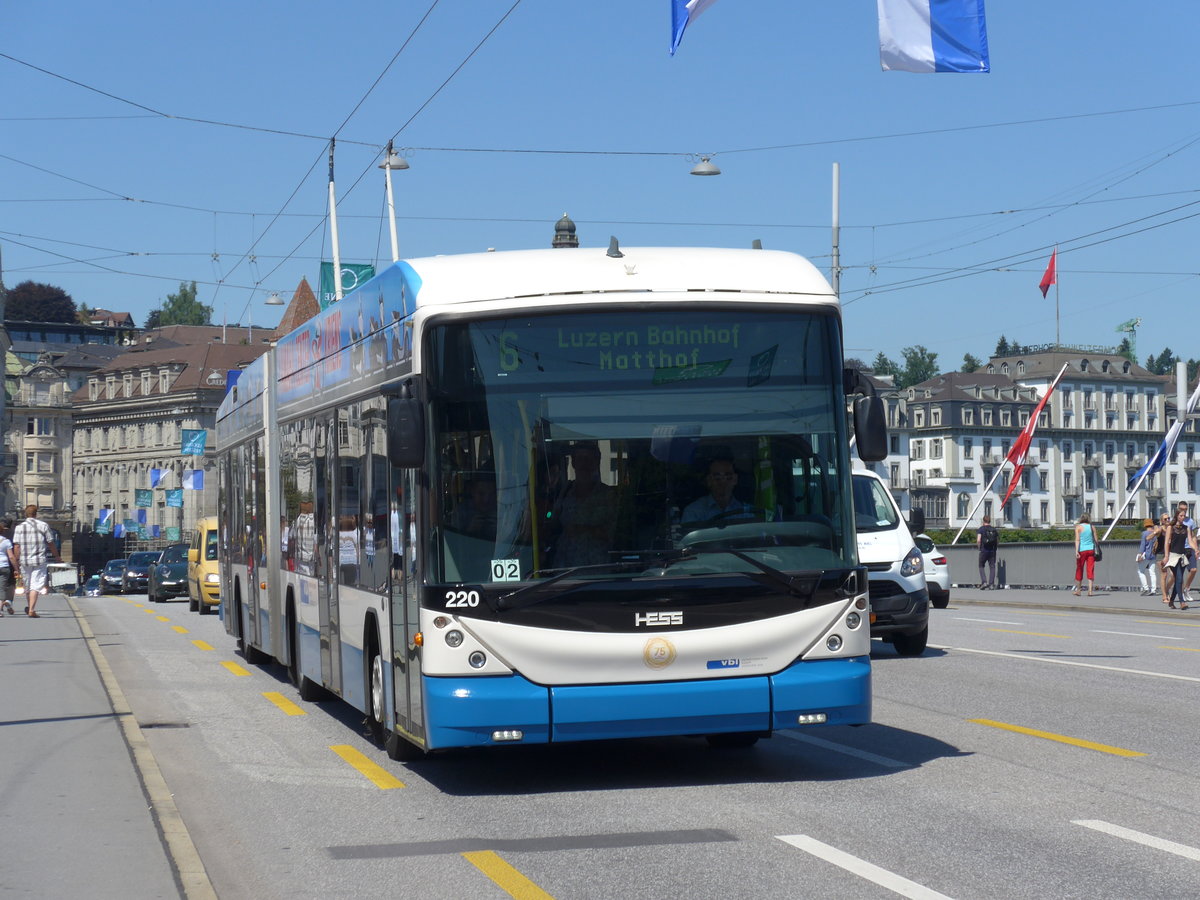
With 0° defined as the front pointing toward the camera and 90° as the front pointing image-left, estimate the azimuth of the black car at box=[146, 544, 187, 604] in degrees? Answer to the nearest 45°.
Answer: approximately 0°

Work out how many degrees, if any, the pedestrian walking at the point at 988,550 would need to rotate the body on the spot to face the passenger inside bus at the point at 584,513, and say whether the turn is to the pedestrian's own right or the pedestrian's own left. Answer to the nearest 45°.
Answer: approximately 135° to the pedestrian's own left

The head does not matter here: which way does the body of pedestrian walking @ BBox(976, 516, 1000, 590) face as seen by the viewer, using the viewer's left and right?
facing away from the viewer and to the left of the viewer

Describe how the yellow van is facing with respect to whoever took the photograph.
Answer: facing the viewer

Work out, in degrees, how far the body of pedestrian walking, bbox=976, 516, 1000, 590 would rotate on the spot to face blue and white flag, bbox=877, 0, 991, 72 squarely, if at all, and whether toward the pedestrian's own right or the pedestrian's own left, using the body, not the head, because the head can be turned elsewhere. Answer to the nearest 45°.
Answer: approximately 135° to the pedestrian's own left

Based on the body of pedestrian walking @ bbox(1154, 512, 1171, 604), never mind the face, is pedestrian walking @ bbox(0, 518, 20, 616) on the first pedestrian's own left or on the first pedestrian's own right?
on the first pedestrian's own right

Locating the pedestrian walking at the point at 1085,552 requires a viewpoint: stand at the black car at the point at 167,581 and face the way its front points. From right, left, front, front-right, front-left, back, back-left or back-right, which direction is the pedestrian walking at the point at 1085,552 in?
front-left

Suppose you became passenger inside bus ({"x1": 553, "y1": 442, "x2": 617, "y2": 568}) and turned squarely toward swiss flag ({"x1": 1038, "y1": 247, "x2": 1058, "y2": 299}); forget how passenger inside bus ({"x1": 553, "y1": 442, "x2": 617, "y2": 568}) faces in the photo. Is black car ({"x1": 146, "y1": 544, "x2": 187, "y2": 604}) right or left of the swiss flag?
left

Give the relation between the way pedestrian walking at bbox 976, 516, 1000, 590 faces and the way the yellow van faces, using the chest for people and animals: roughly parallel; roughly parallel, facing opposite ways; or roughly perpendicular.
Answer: roughly parallel, facing opposite ways
